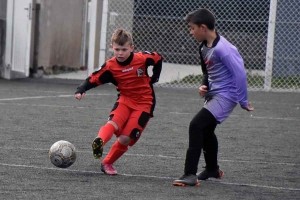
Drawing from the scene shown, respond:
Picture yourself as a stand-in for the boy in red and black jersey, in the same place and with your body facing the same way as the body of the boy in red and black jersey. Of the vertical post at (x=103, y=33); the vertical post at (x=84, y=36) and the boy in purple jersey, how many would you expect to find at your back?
2

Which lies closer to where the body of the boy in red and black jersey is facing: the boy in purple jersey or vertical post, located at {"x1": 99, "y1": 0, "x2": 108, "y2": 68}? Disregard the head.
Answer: the boy in purple jersey

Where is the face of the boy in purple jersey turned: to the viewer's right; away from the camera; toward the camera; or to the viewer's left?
to the viewer's left

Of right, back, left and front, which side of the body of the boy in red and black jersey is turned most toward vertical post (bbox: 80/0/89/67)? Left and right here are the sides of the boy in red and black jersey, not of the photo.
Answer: back

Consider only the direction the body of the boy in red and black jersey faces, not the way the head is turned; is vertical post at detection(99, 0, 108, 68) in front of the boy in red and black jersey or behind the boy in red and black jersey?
behind

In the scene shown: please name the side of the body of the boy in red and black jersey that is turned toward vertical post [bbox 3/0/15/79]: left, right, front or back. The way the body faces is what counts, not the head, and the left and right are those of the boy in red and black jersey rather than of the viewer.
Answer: back

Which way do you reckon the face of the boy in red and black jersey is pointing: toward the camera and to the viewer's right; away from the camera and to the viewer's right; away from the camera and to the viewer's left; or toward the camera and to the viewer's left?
toward the camera and to the viewer's left

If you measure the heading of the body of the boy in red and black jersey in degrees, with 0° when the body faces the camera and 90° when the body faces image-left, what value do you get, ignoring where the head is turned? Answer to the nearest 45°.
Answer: approximately 0°

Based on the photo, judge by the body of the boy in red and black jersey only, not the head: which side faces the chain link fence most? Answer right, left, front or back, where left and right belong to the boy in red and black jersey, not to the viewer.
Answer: back
